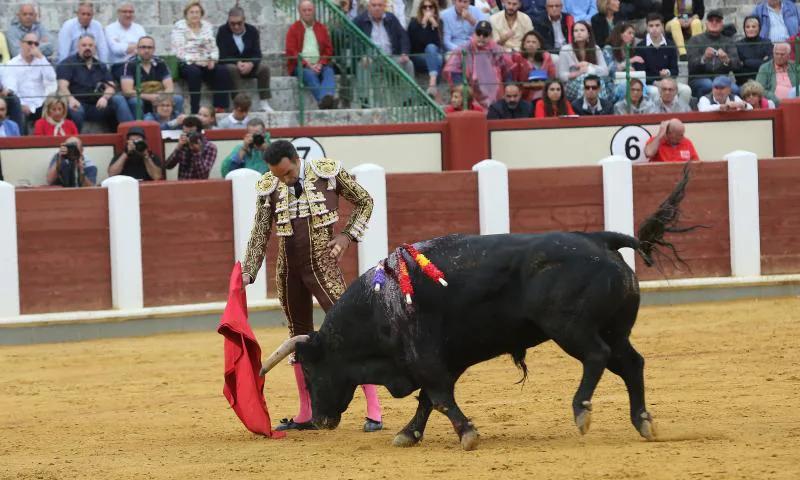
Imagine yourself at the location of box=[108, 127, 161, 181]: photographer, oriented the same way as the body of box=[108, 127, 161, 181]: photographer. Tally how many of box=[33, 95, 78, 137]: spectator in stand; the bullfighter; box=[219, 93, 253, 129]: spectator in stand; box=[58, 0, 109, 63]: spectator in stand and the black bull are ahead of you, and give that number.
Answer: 2

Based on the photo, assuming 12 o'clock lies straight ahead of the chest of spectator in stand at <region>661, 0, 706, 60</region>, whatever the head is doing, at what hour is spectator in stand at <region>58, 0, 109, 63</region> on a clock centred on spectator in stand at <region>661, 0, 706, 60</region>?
spectator in stand at <region>58, 0, 109, 63</region> is roughly at 2 o'clock from spectator in stand at <region>661, 0, 706, 60</region>.

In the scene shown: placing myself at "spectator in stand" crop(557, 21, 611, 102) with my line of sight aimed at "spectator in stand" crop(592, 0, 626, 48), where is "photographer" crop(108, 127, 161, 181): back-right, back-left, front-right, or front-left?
back-left

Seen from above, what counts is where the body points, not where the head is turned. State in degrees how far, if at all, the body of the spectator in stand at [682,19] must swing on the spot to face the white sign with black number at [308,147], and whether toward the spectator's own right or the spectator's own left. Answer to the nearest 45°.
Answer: approximately 45° to the spectator's own right

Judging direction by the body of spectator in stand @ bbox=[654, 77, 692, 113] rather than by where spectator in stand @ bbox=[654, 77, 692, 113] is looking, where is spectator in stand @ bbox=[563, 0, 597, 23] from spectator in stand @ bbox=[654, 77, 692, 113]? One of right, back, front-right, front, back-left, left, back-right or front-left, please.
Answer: back-right

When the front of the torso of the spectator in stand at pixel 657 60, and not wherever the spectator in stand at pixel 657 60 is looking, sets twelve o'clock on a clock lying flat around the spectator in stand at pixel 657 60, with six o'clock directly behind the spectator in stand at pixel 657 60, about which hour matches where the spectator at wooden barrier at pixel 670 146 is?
the spectator at wooden barrier at pixel 670 146 is roughly at 12 o'clock from the spectator in stand at pixel 657 60.

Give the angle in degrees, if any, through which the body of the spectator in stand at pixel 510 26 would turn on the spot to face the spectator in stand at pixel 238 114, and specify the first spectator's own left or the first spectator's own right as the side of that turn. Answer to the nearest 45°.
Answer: approximately 45° to the first spectator's own right

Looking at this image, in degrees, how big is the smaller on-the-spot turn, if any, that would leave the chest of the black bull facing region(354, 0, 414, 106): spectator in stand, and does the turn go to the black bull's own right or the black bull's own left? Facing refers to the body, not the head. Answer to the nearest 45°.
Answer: approximately 90° to the black bull's own right

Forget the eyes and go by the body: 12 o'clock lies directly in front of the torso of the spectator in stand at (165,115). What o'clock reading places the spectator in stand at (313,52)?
the spectator in stand at (313,52) is roughly at 8 o'clock from the spectator in stand at (165,115).

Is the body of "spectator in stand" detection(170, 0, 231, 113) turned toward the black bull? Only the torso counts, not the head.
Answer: yes
